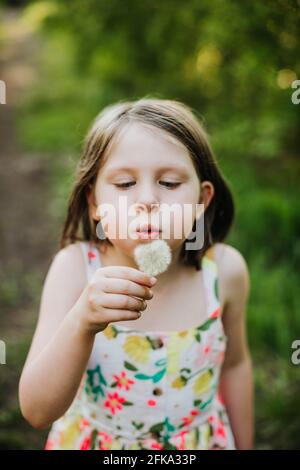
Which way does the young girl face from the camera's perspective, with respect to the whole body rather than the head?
toward the camera
